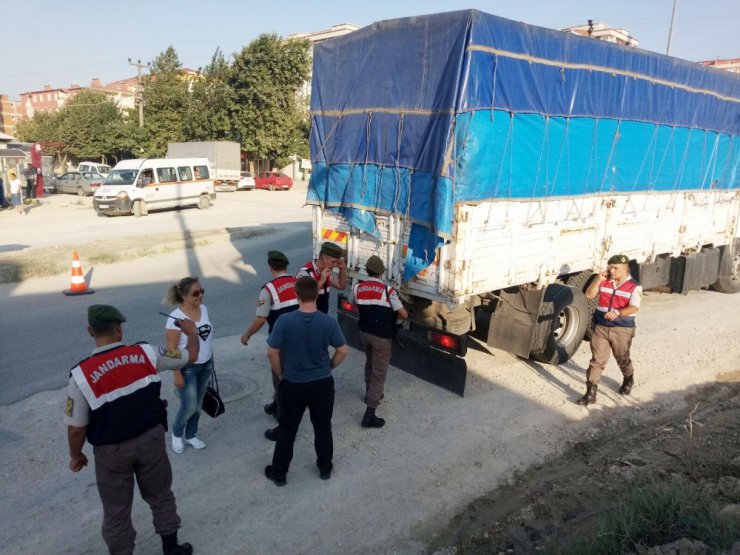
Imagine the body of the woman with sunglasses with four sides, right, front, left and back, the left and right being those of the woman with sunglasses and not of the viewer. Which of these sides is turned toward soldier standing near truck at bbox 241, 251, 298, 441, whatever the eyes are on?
left

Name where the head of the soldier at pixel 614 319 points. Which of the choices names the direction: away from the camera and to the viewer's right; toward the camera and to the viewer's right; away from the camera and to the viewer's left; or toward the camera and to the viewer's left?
toward the camera and to the viewer's left

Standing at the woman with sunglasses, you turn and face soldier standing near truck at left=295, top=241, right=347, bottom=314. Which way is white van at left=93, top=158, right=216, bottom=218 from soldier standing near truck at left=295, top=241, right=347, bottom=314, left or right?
left

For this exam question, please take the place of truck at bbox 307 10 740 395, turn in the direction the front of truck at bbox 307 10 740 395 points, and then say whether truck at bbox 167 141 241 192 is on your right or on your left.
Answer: on your left

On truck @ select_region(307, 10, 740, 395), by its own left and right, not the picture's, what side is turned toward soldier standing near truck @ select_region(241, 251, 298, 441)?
back

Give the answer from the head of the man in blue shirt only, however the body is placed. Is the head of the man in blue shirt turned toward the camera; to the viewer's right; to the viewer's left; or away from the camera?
away from the camera

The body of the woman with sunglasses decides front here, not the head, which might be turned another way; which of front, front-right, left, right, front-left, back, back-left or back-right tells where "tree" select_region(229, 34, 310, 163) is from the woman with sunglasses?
back-left

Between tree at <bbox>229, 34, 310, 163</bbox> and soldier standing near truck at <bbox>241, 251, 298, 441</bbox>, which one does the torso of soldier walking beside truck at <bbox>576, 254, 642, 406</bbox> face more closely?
the soldier standing near truck

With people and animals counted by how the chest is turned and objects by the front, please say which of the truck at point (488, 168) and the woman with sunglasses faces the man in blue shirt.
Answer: the woman with sunglasses

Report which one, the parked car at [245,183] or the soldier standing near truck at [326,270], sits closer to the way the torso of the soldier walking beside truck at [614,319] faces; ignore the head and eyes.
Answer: the soldier standing near truck

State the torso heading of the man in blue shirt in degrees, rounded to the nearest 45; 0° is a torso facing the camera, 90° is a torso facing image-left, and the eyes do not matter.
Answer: approximately 180°

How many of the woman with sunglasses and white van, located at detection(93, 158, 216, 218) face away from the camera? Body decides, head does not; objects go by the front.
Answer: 0

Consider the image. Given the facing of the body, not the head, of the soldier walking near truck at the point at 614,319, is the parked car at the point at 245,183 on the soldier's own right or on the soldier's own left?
on the soldier's own right

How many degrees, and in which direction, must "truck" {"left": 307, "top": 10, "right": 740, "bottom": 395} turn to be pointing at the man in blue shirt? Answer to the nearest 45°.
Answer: approximately 135° to its right

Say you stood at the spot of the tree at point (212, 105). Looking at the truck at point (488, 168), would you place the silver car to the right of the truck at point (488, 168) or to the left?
right

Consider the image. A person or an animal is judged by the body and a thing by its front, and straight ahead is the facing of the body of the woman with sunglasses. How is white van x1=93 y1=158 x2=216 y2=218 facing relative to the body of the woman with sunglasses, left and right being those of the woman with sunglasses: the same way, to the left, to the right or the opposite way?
to the right

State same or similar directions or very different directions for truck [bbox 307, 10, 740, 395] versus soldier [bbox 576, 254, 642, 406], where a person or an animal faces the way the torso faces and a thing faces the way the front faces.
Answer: very different directions

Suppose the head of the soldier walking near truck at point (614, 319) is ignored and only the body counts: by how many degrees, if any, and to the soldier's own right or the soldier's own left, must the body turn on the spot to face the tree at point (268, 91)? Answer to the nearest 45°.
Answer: approximately 90° to the soldier's own right

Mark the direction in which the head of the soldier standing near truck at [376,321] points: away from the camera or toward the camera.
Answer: away from the camera

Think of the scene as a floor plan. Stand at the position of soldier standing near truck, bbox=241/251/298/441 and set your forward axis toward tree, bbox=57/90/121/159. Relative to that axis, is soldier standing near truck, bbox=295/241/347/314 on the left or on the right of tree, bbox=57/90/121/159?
right

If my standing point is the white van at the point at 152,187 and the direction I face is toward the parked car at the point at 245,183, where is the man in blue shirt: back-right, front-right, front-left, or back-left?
back-right

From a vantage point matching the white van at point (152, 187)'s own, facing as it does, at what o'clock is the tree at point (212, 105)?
The tree is roughly at 5 o'clock from the white van.
